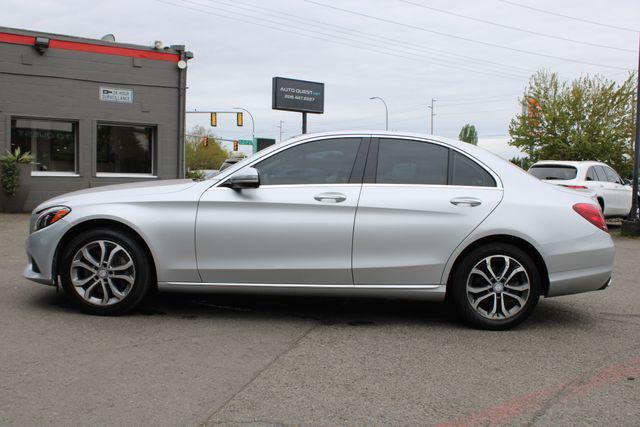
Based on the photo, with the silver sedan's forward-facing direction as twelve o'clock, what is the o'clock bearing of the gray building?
The gray building is roughly at 2 o'clock from the silver sedan.

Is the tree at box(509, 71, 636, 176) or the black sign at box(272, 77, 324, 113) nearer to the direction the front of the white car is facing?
the tree

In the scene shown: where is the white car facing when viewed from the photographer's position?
facing away from the viewer and to the right of the viewer

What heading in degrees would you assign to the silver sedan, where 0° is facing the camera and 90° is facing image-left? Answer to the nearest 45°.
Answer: approximately 90°

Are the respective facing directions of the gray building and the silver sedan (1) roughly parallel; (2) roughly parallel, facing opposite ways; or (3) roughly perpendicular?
roughly perpendicular

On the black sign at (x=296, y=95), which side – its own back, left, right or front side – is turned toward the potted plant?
right

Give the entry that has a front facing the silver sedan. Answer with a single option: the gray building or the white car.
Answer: the gray building

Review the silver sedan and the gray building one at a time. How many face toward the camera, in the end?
1

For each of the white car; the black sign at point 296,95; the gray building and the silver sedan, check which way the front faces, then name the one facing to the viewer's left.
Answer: the silver sedan

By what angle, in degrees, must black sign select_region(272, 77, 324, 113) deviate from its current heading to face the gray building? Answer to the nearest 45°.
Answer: approximately 45° to its right

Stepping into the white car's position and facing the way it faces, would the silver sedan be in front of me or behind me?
behind

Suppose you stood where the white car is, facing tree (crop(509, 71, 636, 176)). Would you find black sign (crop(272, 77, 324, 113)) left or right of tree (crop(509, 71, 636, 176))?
left
